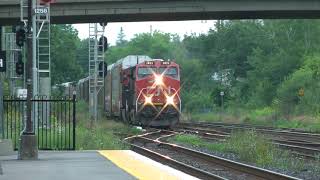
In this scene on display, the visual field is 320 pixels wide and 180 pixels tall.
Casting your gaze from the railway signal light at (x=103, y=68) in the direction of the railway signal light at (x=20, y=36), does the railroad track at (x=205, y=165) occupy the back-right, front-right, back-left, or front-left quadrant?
front-left

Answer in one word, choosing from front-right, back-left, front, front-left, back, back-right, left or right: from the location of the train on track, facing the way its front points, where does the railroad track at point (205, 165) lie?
front

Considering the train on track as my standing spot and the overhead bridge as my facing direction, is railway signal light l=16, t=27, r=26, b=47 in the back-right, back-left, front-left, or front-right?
front-right

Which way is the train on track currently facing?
toward the camera
